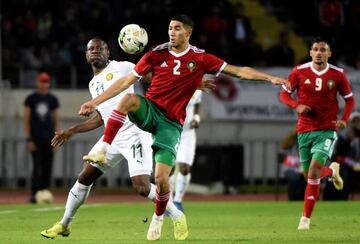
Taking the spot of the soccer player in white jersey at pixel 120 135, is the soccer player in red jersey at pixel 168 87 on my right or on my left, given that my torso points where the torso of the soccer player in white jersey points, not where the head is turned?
on my left

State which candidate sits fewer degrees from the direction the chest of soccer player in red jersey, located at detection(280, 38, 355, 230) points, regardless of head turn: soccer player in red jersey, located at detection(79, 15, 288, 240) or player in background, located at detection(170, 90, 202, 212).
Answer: the soccer player in red jersey

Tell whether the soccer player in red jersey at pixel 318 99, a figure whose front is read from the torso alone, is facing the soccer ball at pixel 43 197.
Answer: no

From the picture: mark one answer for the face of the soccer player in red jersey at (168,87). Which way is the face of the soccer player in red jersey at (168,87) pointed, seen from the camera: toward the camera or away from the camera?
toward the camera

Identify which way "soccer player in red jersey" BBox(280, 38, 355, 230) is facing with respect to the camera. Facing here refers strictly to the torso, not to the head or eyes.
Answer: toward the camera

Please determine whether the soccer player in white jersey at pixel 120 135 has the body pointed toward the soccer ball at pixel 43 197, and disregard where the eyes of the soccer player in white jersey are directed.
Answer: no

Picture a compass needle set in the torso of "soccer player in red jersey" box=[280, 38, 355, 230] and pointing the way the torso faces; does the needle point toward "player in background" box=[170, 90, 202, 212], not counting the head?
no
